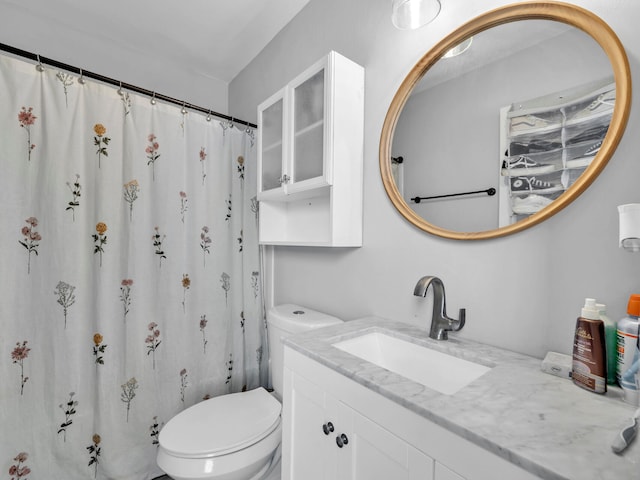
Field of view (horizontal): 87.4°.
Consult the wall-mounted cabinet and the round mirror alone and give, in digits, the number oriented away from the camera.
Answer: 0

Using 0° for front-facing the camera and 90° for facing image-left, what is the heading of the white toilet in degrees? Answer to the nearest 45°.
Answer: approximately 45°

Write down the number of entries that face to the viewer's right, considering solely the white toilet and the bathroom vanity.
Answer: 0

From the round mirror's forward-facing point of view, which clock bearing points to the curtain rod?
The curtain rod is roughly at 1 o'clock from the round mirror.

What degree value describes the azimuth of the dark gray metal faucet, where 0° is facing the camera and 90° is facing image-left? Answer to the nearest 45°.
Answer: approximately 45°

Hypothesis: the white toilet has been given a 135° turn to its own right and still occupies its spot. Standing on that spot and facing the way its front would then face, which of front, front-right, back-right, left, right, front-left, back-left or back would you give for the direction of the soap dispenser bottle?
back-right
